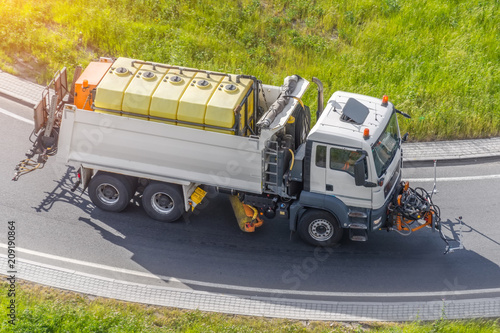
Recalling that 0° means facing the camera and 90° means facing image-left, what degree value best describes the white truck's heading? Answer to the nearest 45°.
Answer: approximately 270°
